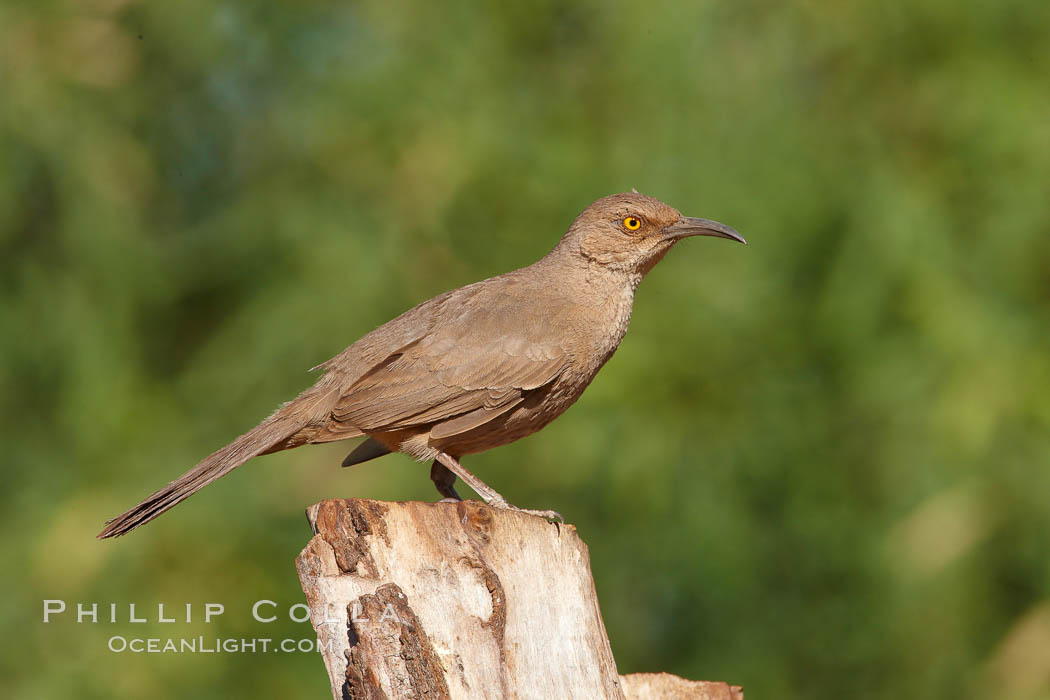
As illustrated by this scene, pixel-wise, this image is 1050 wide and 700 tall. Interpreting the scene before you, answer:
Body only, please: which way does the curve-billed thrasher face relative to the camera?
to the viewer's right
